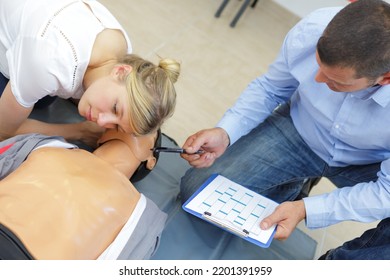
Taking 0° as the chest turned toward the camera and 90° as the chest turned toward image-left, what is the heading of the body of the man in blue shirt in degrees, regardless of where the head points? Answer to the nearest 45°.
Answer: approximately 45°

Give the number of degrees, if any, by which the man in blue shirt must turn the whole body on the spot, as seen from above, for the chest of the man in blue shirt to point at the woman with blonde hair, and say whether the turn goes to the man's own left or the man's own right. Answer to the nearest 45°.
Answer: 0° — they already face them

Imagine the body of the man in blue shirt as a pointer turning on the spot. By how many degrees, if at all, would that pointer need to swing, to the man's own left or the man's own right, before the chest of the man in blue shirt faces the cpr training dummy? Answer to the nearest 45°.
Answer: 0° — they already face it
